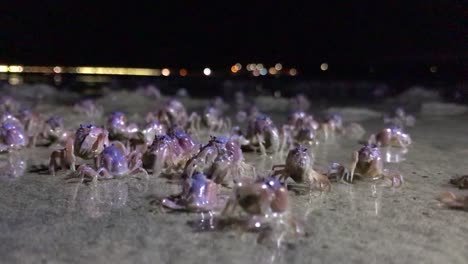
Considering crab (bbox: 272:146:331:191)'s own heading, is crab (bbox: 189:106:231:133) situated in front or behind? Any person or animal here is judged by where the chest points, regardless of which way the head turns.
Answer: behind

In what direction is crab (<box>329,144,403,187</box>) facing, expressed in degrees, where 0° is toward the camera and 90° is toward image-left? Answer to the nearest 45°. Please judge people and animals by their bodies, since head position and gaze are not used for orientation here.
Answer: approximately 0°

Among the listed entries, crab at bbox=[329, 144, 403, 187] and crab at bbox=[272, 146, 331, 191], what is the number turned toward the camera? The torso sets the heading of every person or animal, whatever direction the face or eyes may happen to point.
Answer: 2

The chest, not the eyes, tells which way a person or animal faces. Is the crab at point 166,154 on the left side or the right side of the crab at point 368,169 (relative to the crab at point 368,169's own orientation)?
on its right

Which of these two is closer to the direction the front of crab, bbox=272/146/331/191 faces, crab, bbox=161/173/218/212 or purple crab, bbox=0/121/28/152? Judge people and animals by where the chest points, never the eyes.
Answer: the crab

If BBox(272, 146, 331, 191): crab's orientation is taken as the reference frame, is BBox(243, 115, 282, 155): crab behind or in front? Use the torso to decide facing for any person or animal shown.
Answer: behind

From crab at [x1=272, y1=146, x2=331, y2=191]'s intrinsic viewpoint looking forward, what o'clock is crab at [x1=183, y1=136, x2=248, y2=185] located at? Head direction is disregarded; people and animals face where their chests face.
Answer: crab at [x1=183, y1=136, x2=248, y2=185] is roughly at 3 o'clock from crab at [x1=272, y1=146, x2=331, y2=191].

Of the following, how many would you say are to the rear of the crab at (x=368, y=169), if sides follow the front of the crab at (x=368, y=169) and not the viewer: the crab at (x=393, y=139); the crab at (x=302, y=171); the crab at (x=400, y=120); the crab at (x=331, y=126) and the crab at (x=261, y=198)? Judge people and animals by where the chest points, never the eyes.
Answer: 3

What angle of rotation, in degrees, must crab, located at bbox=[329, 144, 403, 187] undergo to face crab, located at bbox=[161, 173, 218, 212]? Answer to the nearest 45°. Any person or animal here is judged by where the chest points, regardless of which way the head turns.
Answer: approximately 45° to its right

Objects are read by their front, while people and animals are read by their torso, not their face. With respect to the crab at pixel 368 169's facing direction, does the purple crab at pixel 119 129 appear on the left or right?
on its right

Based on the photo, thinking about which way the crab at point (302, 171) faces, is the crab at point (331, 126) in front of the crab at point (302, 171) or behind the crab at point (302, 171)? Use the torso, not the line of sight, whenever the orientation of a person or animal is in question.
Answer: behind
